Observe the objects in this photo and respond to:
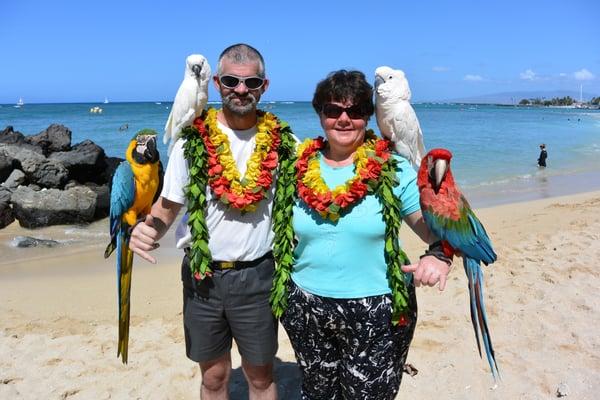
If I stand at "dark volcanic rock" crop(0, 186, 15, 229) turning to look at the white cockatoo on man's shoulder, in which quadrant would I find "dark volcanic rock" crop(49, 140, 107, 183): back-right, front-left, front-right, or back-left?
back-left

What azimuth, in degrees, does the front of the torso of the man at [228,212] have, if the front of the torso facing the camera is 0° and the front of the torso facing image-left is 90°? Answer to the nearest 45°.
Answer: approximately 0°

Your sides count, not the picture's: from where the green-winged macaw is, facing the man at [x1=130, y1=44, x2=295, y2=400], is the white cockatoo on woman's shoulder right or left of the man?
right

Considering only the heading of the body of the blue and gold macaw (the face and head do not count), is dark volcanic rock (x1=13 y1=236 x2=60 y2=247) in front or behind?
behind

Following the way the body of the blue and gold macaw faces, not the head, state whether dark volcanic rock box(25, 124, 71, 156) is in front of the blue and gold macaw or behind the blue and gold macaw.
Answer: behind

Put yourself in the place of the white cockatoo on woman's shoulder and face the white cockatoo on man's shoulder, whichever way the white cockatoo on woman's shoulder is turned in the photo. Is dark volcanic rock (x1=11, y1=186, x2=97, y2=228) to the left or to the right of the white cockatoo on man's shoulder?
right
